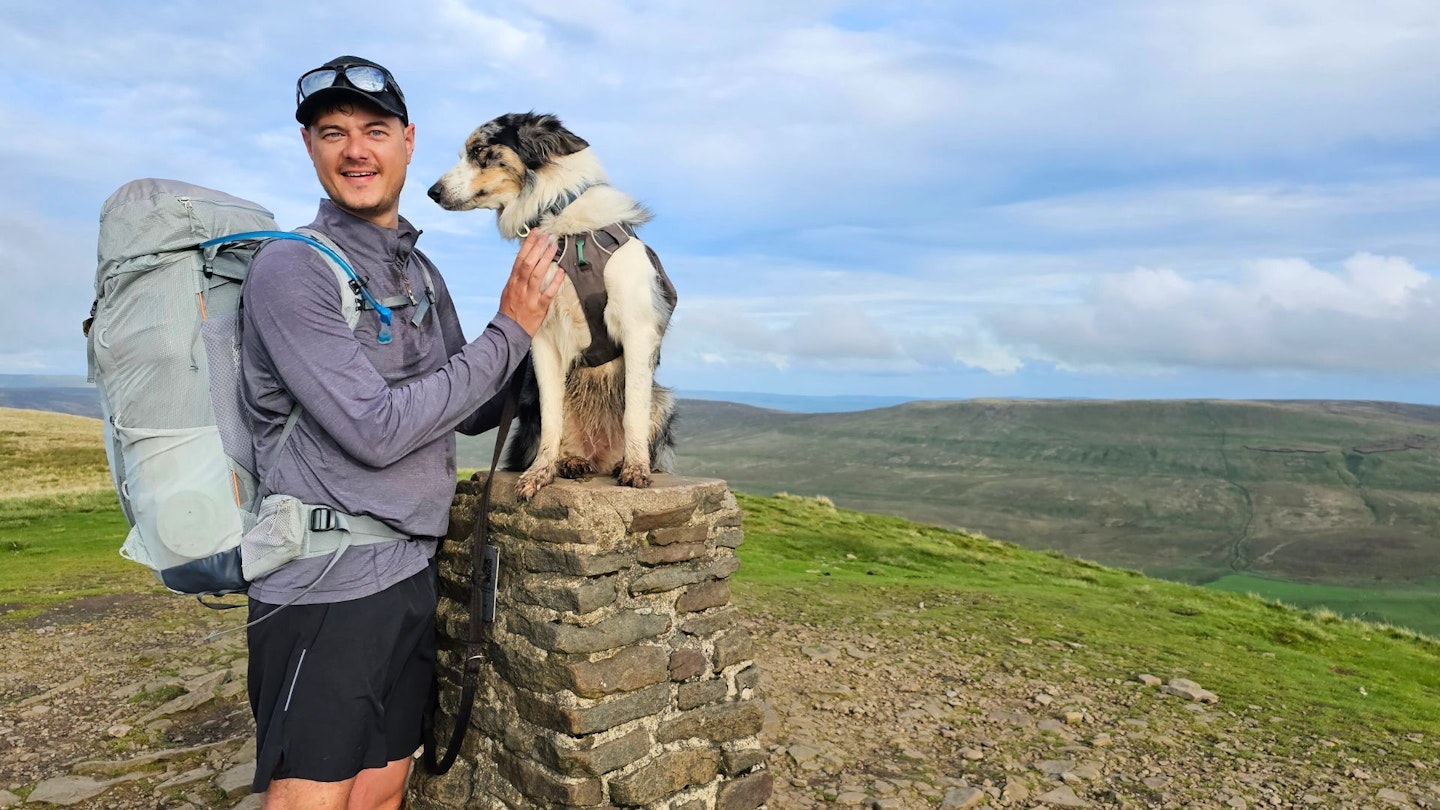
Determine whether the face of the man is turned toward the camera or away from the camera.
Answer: toward the camera

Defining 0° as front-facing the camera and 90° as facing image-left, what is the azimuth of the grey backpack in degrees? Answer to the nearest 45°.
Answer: approximately 90°

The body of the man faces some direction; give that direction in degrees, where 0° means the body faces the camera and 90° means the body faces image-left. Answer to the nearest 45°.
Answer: approximately 315°

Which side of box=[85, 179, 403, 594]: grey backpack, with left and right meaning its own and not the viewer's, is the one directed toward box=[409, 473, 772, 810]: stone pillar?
back

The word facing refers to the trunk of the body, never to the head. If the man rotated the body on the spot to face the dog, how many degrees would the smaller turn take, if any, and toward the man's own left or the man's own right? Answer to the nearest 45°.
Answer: approximately 90° to the man's own left
